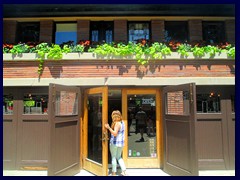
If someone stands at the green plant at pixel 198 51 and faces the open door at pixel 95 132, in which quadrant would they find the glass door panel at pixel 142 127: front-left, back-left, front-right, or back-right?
front-right

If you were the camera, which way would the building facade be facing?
facing the viewer

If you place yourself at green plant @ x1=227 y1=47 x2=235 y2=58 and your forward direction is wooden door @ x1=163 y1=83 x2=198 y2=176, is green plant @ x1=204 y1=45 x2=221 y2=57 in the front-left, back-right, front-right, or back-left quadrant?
front-right
